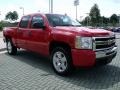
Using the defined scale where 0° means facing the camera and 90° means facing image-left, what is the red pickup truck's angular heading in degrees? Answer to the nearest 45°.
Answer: approximately 315°
